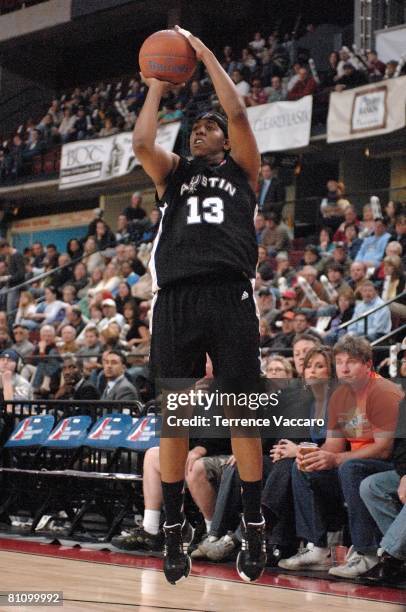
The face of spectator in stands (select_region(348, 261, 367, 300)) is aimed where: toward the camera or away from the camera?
toward the camera

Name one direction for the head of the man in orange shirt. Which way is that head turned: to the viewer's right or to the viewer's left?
to the viewer's left

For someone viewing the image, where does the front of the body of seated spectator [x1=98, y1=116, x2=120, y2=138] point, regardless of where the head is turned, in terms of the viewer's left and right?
facing the viewer and to the left of the viewer

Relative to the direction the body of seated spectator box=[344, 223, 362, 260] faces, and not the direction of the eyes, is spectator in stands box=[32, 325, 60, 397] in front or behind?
in front

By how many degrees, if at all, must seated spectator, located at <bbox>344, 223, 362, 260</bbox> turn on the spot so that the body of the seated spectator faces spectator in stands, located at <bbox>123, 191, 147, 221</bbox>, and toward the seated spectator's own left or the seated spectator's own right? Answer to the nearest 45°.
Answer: approximately 90° to the seated spectator's own right

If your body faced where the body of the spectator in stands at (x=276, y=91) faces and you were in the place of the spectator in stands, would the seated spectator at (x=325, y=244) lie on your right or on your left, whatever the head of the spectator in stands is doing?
on your left

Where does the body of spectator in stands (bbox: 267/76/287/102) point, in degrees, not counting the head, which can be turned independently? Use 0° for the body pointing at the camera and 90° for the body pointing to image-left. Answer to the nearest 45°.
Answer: approximately 45°

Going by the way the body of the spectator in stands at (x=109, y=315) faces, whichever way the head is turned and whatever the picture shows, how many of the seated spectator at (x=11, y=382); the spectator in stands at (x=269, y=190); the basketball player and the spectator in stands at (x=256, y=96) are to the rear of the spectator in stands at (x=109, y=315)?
2

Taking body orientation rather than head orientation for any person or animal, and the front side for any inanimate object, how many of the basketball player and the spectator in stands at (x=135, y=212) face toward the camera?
2

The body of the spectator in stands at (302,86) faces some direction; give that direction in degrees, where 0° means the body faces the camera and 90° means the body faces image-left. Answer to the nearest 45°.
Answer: approximately 45°

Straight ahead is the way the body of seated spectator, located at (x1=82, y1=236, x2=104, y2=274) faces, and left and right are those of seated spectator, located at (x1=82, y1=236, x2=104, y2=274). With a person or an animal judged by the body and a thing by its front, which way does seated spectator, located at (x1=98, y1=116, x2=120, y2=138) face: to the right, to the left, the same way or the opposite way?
the same way

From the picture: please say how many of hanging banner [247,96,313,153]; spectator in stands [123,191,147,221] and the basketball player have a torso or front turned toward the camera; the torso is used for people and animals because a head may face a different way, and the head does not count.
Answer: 3

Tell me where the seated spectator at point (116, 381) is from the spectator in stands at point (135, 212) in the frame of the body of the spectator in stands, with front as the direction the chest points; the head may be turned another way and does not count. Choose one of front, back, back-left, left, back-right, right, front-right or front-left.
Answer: front
